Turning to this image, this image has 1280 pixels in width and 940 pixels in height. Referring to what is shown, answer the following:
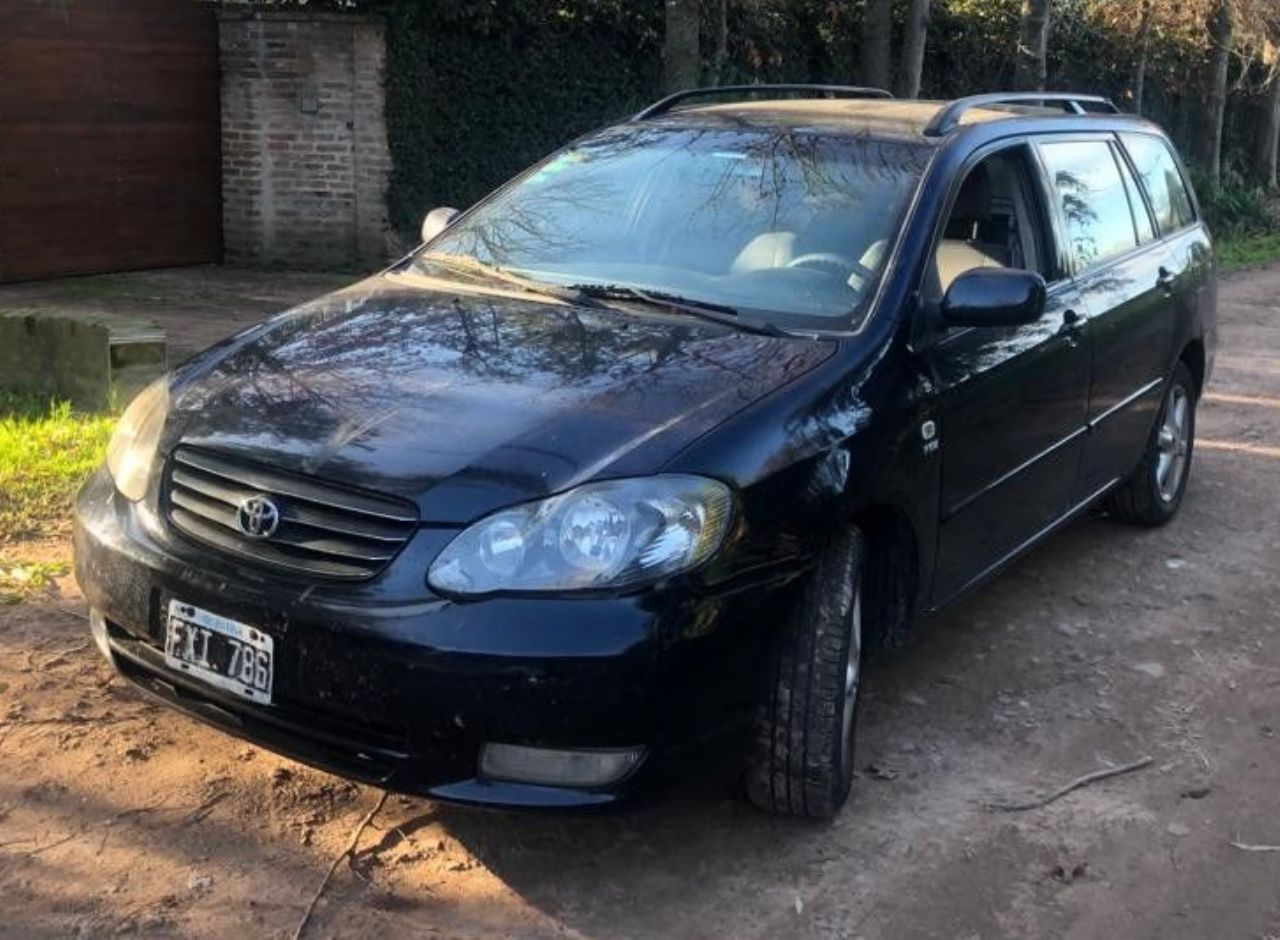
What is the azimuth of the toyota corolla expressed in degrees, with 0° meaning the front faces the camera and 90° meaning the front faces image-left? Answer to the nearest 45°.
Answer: approximately 45°

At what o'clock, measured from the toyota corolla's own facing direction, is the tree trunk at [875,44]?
The tree trunk is roughly at 5 o'clock from the toyota corolla.

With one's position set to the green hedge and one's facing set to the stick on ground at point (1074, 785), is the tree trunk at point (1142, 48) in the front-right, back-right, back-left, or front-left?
back-left

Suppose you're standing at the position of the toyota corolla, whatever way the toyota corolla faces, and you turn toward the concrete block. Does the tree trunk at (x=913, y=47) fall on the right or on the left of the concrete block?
right

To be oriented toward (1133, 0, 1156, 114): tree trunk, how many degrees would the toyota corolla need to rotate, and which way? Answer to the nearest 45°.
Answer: approximately 135° to its right

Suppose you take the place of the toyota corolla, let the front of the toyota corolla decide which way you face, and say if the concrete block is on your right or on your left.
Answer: on your right

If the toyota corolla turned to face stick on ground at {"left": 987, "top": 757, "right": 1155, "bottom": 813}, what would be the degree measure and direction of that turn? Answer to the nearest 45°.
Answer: approximately 135° to its left

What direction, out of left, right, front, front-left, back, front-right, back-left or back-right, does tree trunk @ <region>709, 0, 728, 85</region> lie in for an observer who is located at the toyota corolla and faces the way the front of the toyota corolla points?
back-right

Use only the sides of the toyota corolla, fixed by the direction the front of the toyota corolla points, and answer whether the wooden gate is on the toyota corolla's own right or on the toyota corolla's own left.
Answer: on the toyota corolla's own right

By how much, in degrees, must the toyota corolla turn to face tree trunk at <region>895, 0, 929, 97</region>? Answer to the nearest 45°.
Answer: approximately 135° to its right
